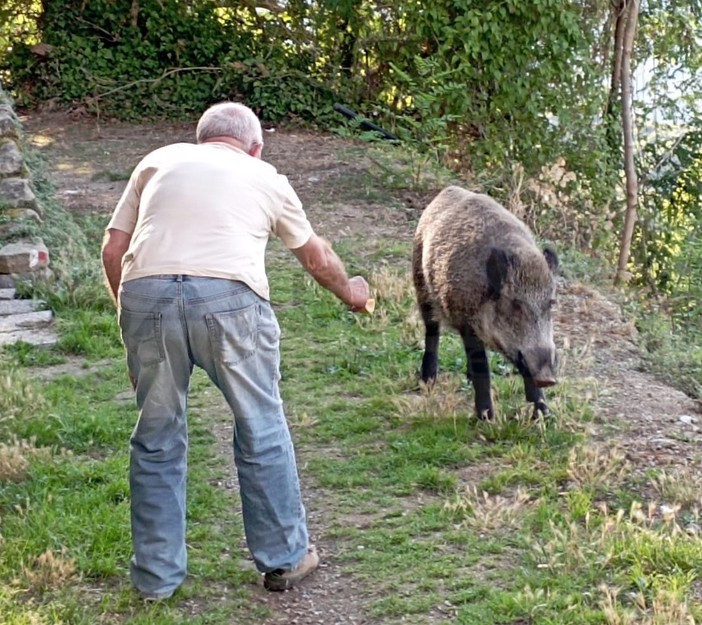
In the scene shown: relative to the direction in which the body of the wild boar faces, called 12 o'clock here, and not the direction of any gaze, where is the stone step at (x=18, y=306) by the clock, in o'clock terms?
The stone step is roughly at 5 o'clock from the wild boar.

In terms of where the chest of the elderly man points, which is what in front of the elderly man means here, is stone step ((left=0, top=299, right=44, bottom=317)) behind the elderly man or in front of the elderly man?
in front

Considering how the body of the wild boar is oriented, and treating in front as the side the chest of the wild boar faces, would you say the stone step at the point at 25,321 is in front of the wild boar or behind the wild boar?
behind

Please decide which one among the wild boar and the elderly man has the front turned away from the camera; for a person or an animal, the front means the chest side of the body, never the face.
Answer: the elderly man

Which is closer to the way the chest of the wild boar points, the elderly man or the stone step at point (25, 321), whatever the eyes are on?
the elderly man

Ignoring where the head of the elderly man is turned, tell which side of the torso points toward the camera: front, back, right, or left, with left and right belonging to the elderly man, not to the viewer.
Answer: back

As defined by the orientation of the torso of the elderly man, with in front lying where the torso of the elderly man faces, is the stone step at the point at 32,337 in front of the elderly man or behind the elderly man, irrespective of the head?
in front

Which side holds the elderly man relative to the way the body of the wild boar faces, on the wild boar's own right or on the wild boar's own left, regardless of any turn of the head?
on the wild boar's own right

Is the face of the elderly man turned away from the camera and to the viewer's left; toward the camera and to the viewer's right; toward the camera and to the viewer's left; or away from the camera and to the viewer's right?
away from the camera and to the viewer's right
